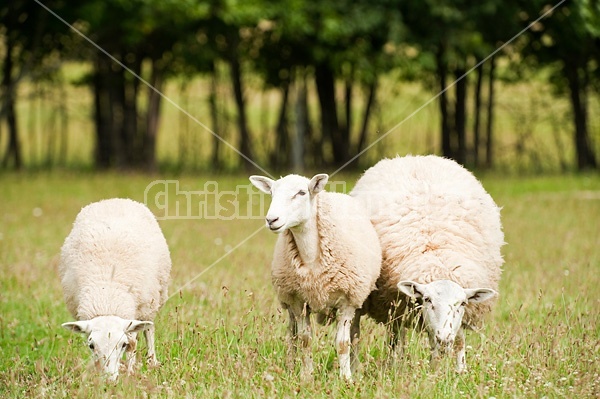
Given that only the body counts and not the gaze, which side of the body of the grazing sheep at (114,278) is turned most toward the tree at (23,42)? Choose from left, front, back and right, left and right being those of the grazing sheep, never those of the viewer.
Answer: back

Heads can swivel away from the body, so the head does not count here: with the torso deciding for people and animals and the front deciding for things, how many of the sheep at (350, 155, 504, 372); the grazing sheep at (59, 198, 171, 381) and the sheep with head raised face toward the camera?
3

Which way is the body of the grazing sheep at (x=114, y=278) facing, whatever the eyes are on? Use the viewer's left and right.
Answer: facing the viewer

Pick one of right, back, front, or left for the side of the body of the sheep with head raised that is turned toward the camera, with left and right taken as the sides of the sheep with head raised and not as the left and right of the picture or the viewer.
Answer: front

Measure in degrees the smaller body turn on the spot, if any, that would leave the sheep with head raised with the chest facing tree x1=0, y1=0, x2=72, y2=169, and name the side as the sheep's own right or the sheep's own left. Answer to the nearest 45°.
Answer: approximately 135° to the sheep's own right

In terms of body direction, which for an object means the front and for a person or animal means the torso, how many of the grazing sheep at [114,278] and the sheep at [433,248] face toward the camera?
2

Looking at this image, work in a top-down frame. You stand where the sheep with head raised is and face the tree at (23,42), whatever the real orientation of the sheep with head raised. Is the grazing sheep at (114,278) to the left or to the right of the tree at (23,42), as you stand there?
left

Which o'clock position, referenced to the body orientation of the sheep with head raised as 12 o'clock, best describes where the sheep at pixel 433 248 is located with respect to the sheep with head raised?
The sheep is roughly at 8 o'clock from the sheep with head raised.
